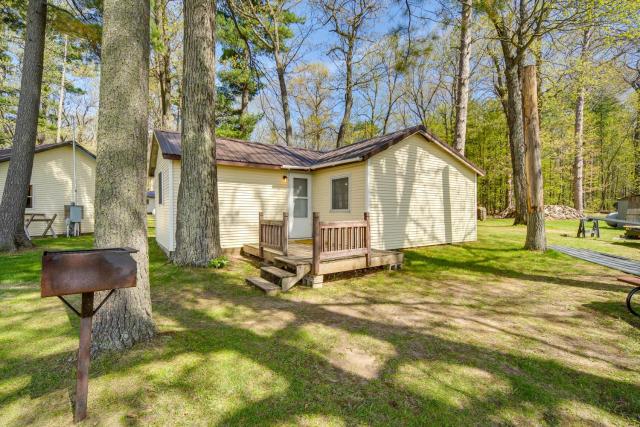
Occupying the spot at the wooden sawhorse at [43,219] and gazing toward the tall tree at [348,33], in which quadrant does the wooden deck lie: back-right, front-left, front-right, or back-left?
front-right

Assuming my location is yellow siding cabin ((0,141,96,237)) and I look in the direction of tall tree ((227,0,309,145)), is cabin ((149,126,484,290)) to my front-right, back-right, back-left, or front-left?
front-right

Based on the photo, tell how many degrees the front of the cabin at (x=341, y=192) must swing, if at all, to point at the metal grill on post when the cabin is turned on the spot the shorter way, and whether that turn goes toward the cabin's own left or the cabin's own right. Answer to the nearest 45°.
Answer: approximately 45° to the cabin's own right

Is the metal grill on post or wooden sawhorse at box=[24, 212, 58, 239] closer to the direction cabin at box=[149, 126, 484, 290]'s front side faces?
the metal grill on post

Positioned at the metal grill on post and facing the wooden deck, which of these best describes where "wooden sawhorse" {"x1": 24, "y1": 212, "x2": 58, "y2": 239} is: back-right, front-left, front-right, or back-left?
front-left

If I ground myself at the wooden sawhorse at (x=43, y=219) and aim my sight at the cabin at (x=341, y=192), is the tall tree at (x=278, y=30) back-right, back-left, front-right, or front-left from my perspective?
front-left
